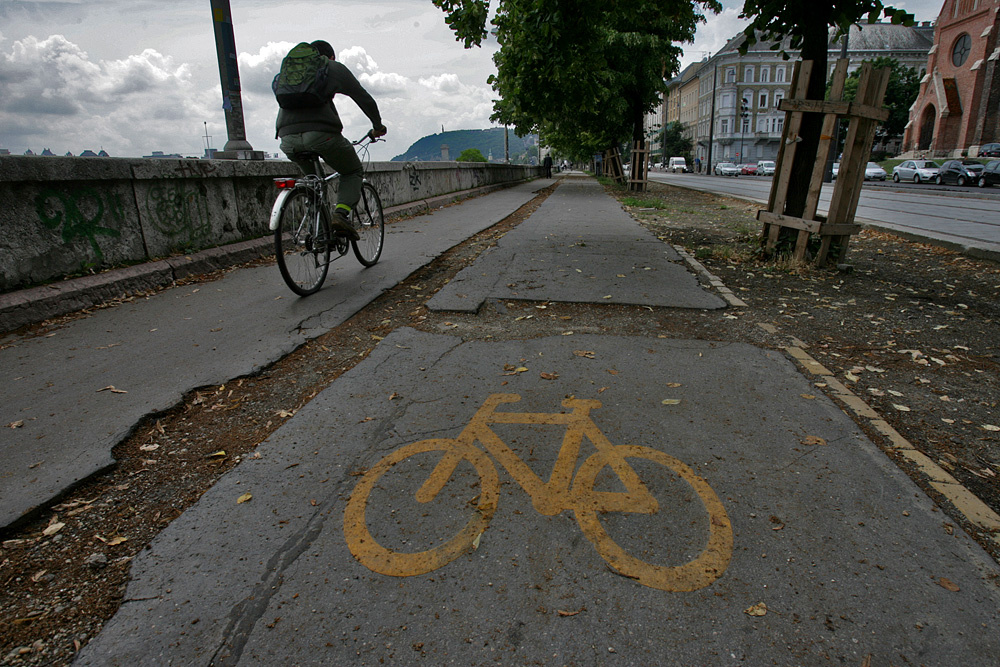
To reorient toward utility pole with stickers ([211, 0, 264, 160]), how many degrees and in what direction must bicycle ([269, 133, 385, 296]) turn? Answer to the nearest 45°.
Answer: approximately 45° to its left

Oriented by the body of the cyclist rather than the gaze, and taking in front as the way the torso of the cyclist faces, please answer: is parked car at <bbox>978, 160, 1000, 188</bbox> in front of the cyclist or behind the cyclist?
in front

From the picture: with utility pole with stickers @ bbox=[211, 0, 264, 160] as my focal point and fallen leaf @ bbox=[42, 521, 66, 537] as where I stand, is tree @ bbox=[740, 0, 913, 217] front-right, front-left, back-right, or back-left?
front-right

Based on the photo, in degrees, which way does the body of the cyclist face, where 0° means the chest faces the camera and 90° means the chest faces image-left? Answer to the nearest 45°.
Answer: approximately 225°

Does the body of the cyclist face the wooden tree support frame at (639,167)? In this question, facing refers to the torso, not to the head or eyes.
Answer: yes

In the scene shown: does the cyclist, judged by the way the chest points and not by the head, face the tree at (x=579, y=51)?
yes

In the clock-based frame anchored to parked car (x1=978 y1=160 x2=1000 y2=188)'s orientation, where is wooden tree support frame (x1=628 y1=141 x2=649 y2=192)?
The wooden tree support frame is roughly at 12 o'clock from the parked car.

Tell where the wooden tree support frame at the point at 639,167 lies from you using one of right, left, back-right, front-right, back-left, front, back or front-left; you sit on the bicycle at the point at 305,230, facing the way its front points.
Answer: front

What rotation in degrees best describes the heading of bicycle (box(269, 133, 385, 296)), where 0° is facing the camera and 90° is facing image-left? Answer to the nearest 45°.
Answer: approximately 225°

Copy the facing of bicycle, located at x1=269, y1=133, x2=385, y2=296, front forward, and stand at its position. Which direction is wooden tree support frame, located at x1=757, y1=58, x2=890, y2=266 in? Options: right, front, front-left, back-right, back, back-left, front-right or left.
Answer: front-right
